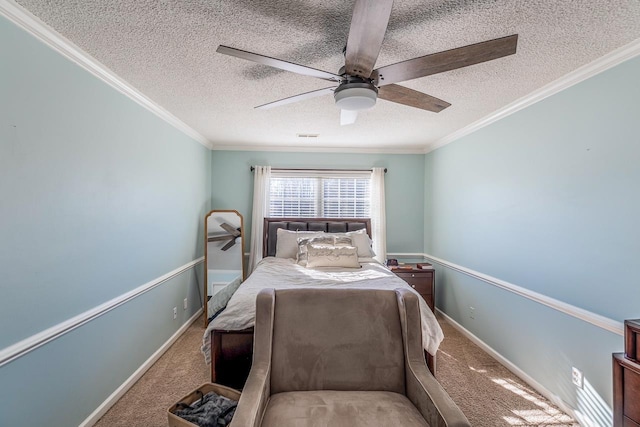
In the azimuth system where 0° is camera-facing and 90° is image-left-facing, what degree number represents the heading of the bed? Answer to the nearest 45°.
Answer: approximately 0°

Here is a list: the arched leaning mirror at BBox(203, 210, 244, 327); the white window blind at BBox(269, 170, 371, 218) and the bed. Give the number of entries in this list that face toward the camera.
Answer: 3

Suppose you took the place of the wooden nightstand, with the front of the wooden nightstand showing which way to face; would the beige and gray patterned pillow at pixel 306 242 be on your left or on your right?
on your right

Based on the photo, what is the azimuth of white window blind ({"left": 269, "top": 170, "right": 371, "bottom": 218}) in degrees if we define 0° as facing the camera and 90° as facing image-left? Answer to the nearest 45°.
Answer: approximately 0°

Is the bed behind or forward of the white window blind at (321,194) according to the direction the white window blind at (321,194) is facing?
forward

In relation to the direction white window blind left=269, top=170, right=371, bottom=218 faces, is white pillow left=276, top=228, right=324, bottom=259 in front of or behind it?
in front
